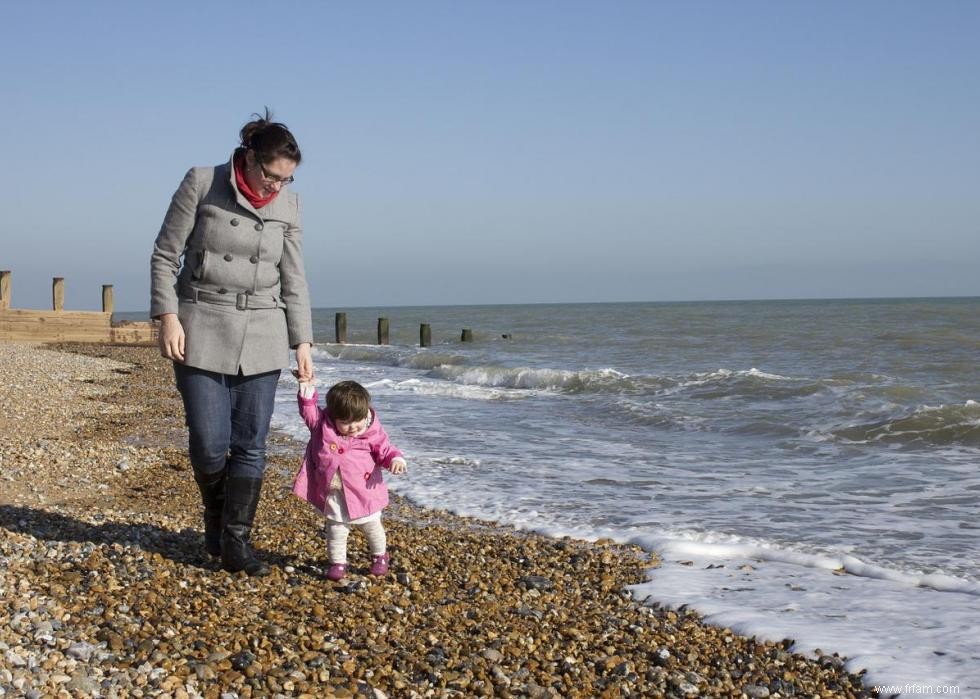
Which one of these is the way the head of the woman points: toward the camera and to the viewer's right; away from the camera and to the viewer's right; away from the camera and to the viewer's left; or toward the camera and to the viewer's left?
toward the camera and to the viewer's right

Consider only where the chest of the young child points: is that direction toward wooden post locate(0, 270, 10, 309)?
no

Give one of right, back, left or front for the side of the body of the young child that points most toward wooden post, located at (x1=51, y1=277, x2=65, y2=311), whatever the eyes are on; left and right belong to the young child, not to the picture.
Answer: back

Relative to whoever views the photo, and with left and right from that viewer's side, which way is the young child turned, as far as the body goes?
facing the viewer

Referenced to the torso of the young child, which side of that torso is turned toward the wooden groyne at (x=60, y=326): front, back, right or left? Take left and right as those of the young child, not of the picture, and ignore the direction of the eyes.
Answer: back

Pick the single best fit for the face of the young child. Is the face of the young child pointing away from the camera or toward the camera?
toward the camera
